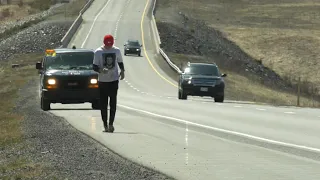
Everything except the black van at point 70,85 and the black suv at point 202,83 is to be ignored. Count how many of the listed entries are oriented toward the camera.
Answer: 2

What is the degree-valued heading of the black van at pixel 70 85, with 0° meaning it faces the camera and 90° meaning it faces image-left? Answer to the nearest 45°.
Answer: approximately 0°

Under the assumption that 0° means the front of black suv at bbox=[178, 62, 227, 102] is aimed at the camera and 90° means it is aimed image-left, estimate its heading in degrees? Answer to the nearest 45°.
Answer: approximately 0°

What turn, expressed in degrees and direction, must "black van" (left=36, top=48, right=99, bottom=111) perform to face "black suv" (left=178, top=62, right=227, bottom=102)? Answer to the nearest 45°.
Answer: approximately 135° to its left
